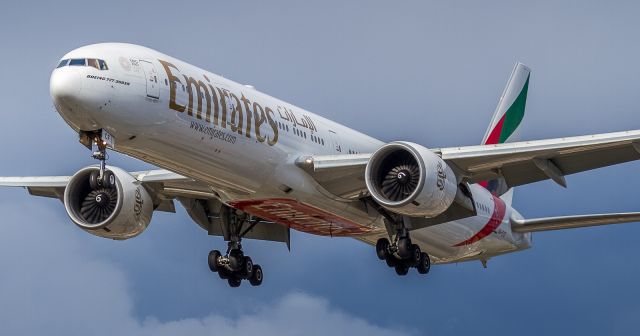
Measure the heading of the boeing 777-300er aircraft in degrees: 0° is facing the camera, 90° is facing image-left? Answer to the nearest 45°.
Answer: approximately 45°
